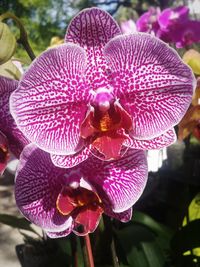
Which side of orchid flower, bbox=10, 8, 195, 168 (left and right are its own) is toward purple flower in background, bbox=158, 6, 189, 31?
back

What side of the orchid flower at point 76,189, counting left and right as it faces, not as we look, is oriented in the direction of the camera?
front

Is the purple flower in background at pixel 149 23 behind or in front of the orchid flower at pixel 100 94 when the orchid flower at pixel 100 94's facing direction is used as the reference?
behind

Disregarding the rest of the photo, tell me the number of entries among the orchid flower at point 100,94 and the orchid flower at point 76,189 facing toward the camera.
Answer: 2

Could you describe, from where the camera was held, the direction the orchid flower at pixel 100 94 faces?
facing the viewer
